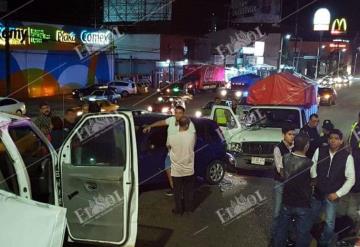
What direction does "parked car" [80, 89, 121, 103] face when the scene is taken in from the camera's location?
facing to the left of the viewer

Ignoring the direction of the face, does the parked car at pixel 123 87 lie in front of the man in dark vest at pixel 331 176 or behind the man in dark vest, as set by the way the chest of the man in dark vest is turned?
behind

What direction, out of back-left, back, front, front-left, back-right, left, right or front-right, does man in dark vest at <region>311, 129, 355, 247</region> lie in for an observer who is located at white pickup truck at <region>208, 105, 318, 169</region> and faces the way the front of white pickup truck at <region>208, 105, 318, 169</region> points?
front-left

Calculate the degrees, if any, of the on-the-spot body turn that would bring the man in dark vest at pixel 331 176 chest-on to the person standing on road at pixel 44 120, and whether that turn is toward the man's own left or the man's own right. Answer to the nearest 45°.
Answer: approximately 90° to the man's own right

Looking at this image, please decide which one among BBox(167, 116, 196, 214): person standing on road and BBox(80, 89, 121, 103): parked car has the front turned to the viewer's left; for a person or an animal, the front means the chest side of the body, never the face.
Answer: the parked car

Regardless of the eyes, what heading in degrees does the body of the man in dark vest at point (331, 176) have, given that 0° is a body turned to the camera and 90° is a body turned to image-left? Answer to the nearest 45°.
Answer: approximately 0°
